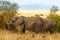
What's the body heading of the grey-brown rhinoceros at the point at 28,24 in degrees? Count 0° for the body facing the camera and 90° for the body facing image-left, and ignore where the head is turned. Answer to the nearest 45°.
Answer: approximately 90°

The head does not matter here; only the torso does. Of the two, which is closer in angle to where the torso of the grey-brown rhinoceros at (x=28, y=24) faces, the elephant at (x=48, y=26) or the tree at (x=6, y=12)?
the tree

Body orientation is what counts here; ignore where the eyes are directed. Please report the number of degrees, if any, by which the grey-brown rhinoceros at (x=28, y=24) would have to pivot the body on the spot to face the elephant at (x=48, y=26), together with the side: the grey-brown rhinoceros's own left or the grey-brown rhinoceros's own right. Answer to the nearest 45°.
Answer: approximately 180°

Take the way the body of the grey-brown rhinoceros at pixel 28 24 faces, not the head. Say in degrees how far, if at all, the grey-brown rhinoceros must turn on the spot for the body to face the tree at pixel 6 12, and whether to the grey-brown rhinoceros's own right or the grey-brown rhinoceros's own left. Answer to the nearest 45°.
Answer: approximately 45° to the grey-brown rhinoceros's own right
